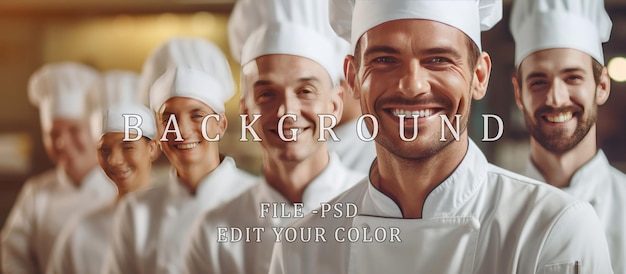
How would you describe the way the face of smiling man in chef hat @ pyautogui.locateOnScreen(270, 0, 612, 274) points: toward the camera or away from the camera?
toward the camera

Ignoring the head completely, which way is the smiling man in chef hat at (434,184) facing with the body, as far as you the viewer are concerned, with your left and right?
facing the viewer

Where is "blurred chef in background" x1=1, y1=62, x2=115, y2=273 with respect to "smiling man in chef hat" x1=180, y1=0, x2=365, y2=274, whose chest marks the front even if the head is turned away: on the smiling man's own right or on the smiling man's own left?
on the smiling man's own right

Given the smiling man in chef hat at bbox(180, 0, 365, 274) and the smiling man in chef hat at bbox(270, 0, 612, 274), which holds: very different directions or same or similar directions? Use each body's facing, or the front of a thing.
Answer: same or similar directions

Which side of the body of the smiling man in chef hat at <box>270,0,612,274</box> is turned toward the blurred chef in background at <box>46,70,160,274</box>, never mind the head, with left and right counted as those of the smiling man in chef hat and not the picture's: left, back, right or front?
right

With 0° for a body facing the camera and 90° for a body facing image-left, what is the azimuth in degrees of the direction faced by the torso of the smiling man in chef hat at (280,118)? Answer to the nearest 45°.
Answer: approximately 0°

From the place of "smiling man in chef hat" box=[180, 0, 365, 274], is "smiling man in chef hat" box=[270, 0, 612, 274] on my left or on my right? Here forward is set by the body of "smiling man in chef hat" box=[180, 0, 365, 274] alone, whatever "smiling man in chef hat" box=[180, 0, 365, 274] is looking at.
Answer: on my left

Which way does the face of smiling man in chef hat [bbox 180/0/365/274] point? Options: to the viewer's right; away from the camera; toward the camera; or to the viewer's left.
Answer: toward the camera

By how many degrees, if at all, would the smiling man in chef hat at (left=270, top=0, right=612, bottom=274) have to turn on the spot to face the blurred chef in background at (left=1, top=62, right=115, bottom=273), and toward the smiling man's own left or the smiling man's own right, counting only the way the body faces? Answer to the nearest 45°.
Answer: approximately 90° to the smiling man's own right

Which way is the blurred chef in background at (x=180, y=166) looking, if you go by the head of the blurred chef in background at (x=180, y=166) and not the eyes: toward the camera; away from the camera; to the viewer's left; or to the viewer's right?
toward the camera

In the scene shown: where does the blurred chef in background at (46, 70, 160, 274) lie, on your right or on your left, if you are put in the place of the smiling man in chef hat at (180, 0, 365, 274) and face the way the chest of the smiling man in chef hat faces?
on your right

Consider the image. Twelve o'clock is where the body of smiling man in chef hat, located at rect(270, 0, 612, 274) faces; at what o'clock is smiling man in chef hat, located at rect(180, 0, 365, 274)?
smiling man in chef hat, located at rect(180, 0, 365, 274) is roughly at 3 o'clock from smiling man in chef hat, located at rect(270, 0, 612, 274).
